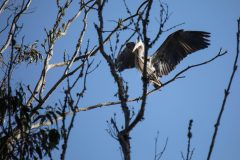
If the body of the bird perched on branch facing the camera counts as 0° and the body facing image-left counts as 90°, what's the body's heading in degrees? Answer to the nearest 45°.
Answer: approximately 45°
